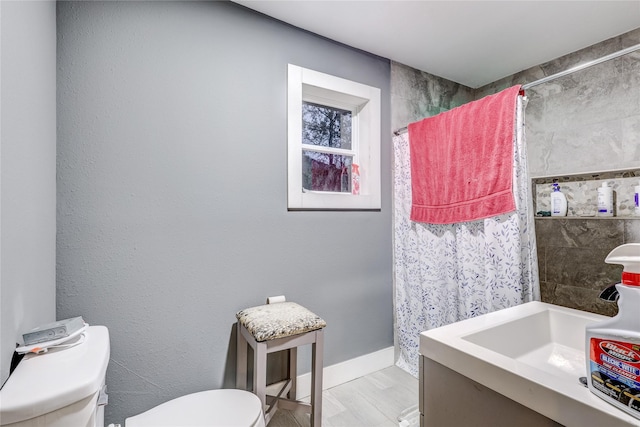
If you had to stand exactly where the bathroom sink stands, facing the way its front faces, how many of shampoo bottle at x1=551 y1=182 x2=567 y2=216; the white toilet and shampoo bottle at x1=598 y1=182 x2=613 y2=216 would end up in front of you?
1

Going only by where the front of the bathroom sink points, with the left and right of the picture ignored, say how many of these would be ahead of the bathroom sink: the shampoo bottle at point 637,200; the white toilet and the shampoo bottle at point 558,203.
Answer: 1

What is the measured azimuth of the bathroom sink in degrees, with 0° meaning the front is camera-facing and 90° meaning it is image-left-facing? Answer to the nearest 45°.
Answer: approximately 45°

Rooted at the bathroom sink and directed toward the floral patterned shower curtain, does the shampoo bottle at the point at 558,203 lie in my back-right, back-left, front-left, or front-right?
front-right

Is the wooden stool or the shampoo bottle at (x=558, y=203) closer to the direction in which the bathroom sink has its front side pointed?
the wooden stool

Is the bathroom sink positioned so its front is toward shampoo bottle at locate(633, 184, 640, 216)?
no

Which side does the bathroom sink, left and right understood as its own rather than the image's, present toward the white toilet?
front

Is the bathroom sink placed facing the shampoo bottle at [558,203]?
no

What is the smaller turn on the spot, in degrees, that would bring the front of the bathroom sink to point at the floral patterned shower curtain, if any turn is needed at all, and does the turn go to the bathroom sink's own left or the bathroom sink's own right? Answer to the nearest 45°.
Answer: approximately 90° to the bathroom sink's own right

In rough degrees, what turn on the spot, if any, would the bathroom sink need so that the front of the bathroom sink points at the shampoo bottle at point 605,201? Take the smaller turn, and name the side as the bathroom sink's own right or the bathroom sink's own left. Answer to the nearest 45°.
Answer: approximately 135° to the bathroom sink's own right

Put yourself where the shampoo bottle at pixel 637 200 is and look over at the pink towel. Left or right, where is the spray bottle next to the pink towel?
left

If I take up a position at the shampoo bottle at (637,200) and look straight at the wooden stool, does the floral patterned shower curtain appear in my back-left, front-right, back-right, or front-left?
front-right

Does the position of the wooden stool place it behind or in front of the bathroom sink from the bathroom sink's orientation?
in front

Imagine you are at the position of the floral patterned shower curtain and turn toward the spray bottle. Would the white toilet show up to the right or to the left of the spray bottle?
right

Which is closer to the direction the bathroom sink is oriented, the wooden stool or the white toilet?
the white toilet
